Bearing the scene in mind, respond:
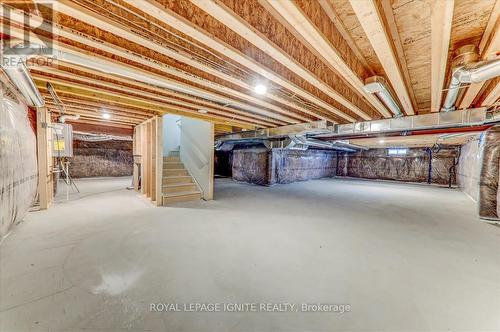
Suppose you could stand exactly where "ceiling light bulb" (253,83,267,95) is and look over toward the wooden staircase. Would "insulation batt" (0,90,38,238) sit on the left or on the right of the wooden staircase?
left

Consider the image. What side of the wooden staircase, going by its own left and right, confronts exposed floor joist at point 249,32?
front

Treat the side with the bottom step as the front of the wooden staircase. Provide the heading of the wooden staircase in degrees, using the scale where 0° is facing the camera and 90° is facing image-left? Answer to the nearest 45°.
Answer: approximately 0°

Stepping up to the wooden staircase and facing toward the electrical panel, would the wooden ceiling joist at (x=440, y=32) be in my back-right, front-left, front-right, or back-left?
back-left

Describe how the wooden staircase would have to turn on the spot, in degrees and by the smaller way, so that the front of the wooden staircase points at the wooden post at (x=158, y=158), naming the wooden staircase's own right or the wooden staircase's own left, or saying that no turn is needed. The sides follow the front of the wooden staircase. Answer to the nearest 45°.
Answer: approximately 45° to the wooden staircase's own right

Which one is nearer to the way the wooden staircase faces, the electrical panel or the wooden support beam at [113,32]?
the wooden support beam

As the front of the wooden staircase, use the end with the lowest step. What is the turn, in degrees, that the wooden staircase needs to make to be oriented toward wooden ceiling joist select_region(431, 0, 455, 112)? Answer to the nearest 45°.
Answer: approximately 45° to its left

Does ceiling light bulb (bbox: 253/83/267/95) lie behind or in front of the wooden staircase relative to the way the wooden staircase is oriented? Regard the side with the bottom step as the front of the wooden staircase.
in front

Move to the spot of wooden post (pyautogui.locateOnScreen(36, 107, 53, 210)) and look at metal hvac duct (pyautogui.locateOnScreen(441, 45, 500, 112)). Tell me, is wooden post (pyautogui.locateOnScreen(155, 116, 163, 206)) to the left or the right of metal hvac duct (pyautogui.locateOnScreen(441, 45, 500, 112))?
left

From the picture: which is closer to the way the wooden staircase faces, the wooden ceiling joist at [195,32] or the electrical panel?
the wooden ceiling joist

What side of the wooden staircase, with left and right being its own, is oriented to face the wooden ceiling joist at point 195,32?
front
